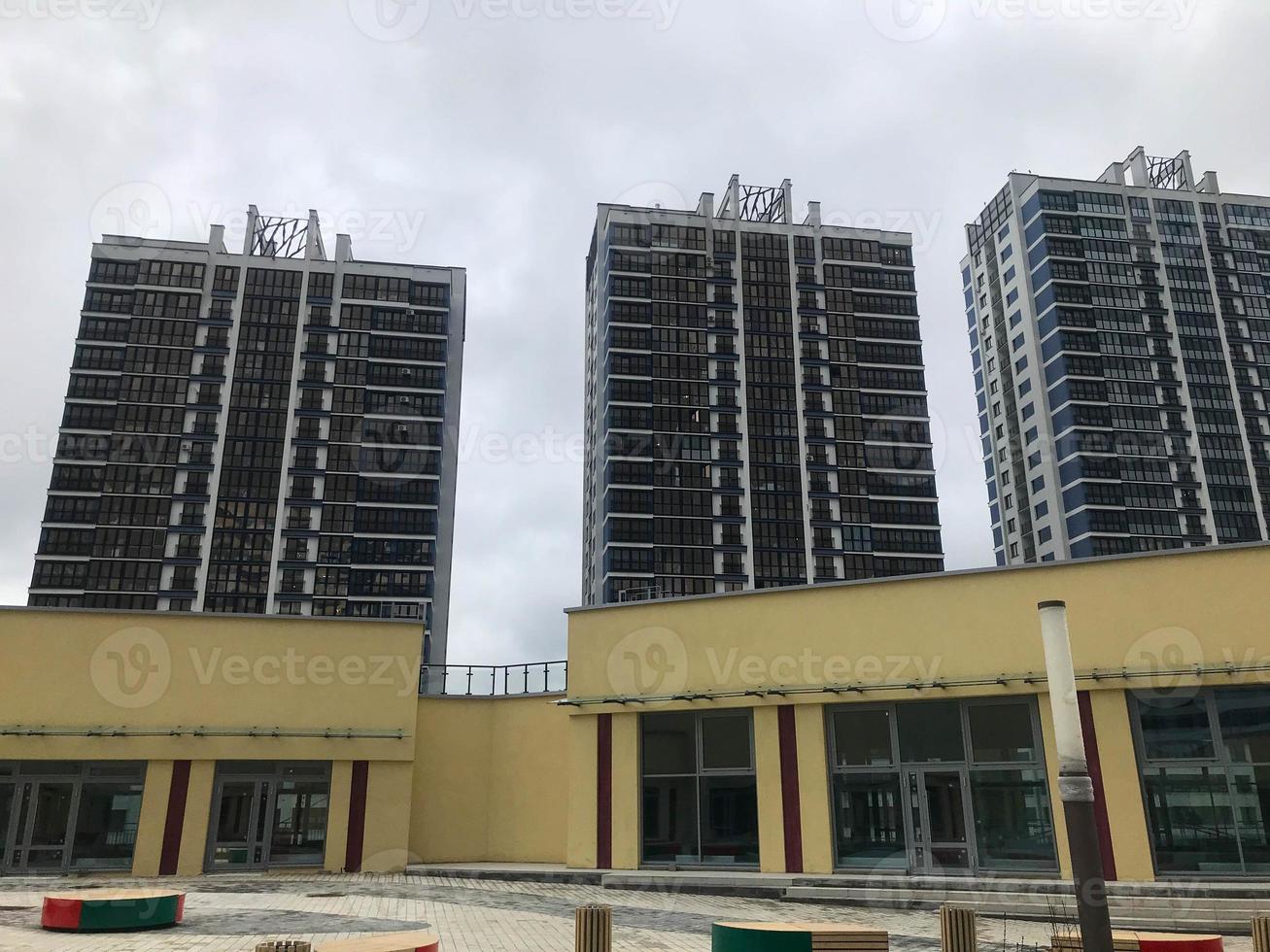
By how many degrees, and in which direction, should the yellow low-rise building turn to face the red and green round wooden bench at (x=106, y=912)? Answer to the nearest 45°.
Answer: approximately 45° to its right

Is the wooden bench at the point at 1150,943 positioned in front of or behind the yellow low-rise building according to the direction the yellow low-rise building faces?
in front

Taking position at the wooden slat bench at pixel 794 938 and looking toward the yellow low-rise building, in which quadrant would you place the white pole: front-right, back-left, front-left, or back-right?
back-right

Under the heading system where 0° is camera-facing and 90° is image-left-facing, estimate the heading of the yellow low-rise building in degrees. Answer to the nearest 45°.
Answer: approximately 0°

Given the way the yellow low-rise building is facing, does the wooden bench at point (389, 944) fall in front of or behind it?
in front

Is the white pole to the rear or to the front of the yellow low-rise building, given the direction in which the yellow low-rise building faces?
to the front

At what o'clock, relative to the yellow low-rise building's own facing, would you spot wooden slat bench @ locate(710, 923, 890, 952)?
The wooden slat bench is roughly at 12 o'clock from the yellow low-rise building.
